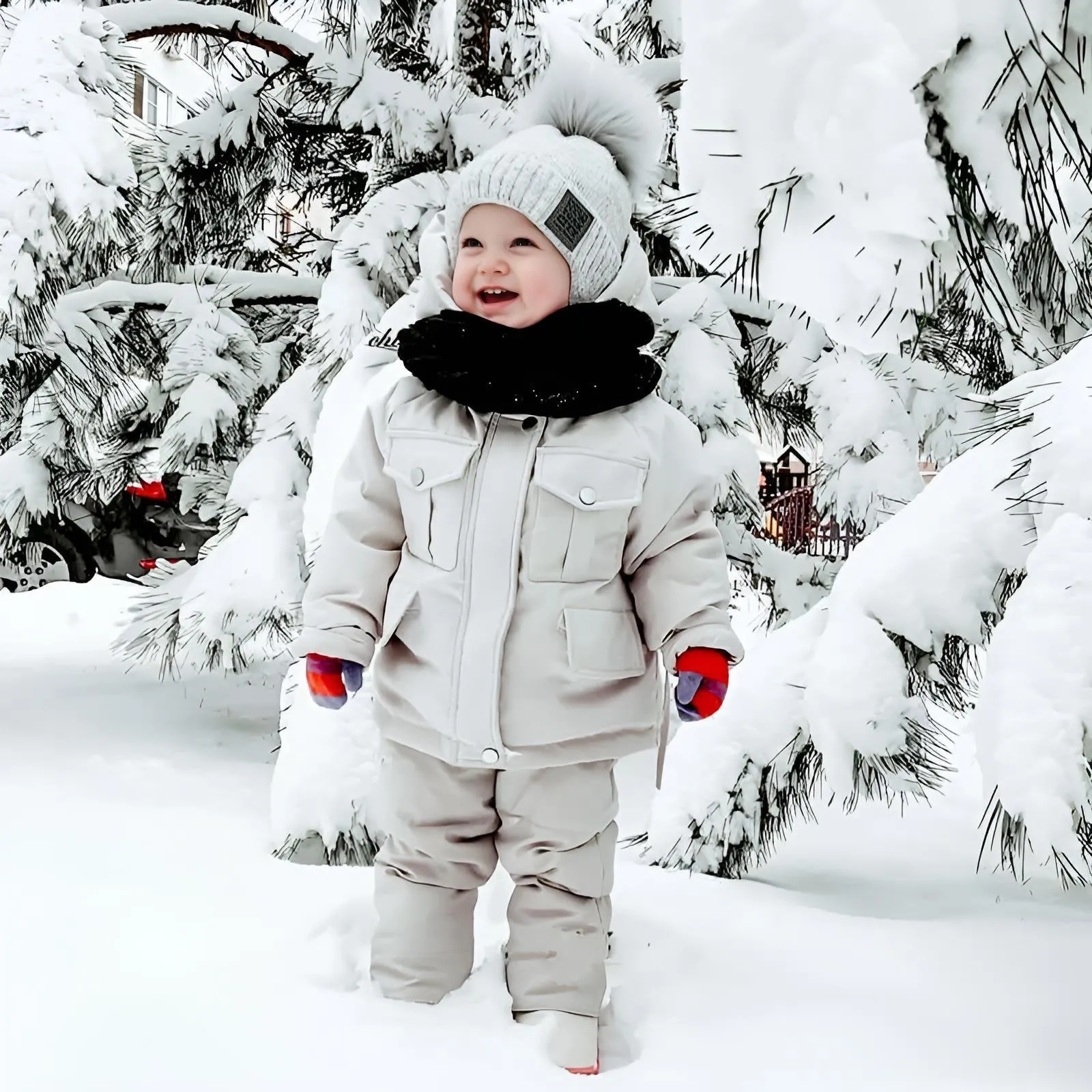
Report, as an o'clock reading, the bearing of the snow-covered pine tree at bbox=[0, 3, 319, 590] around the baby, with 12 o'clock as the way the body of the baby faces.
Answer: The snow-covered pine tree is roughly at 5 o'clock from the baby.

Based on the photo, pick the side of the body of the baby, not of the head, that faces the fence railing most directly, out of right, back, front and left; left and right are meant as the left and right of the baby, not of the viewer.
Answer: back

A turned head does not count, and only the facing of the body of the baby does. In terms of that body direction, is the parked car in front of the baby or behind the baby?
behind

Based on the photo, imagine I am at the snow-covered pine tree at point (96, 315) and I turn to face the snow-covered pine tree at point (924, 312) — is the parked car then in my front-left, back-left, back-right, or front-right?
back-left

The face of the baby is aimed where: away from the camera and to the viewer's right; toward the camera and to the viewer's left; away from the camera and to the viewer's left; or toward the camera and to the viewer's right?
toward the camera and to the viewer's left
